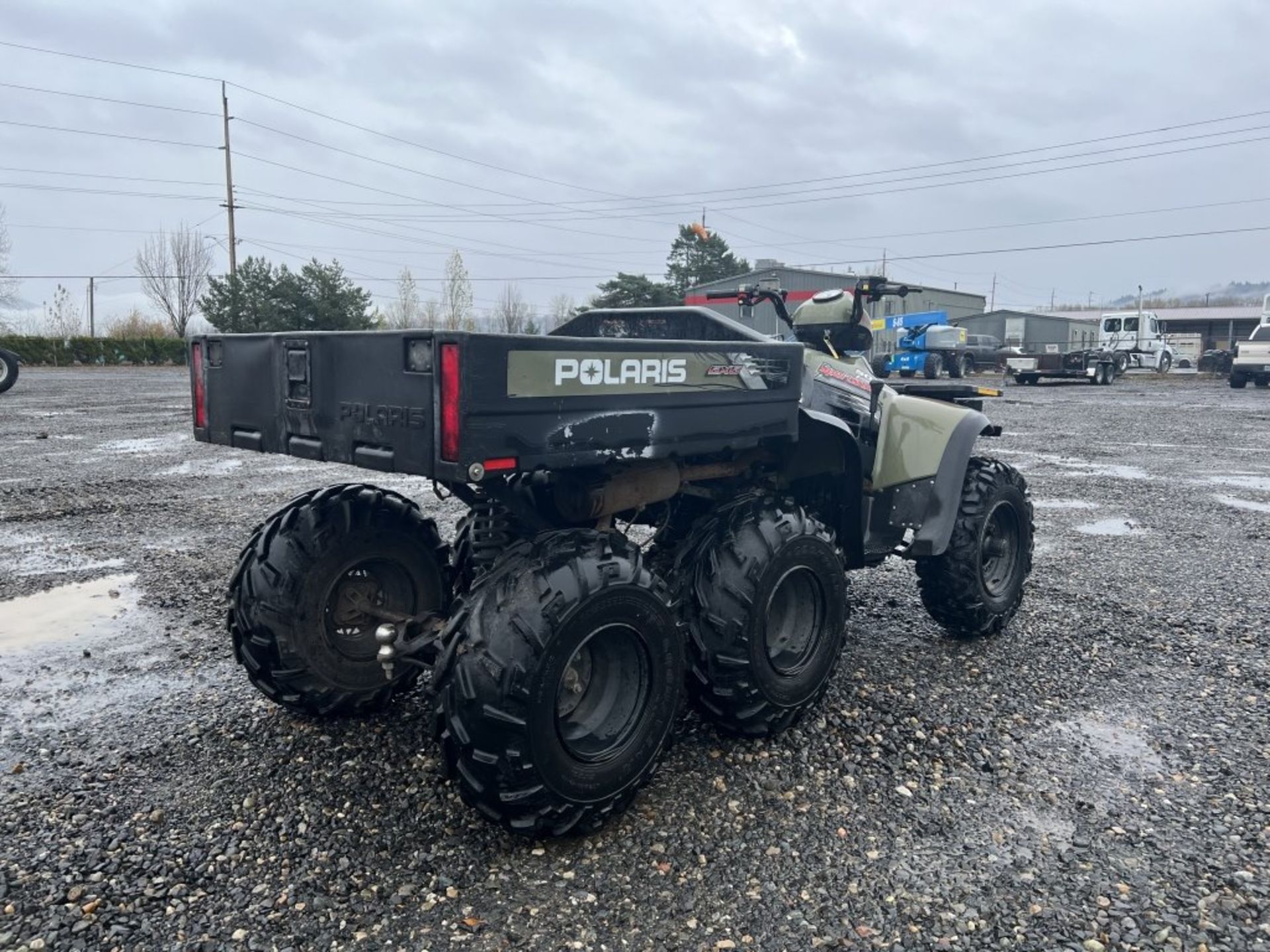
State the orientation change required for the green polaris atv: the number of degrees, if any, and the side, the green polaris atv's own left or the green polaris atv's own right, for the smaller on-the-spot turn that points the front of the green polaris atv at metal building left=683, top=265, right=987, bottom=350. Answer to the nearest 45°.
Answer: approximately 45° to the green polaris atv's own left

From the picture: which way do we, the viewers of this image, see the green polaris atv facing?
facing away from the viewer and to the right of the viewer

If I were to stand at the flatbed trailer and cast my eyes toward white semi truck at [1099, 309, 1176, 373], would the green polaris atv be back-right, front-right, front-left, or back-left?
back-right
